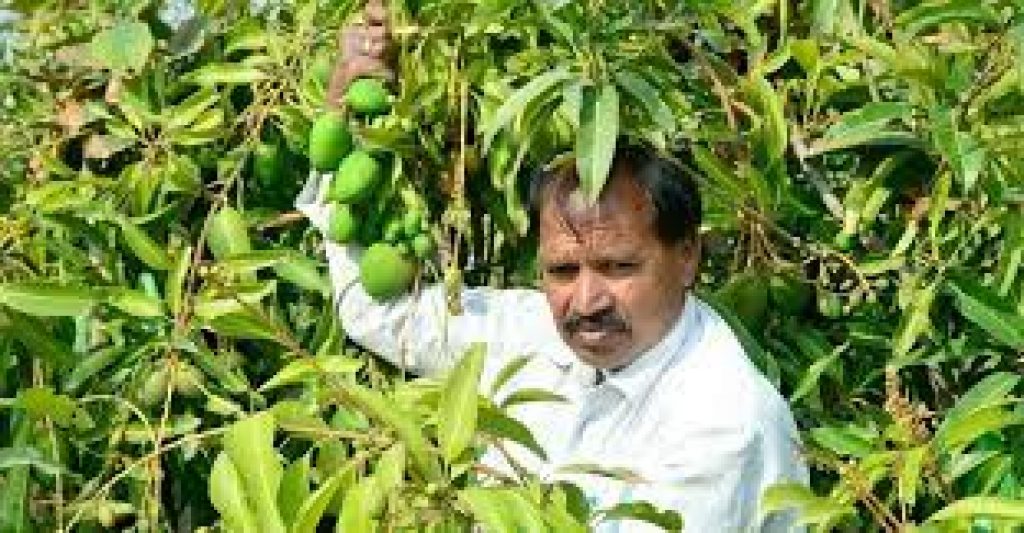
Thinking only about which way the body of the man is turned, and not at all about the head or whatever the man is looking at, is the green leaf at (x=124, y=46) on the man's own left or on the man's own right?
on the man's own right

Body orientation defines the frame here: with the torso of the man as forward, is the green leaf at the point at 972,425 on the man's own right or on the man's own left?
on the man's own left

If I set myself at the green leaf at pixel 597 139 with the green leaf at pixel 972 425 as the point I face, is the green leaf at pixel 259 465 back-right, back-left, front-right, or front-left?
back-right

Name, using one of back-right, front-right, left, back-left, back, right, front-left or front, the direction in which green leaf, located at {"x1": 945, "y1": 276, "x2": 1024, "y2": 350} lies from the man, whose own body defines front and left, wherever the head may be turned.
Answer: back-left
